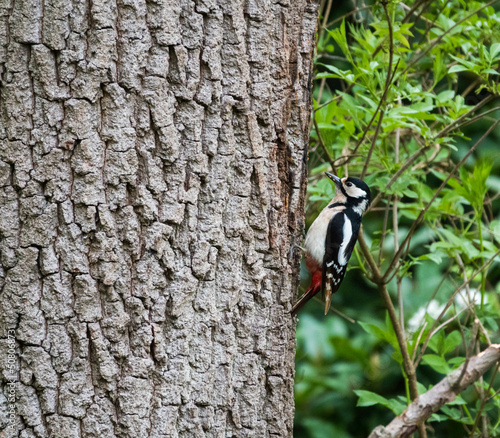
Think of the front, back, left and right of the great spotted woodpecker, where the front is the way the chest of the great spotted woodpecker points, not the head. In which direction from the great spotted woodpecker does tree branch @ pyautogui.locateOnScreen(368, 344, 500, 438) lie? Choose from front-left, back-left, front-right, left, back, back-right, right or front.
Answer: back-left

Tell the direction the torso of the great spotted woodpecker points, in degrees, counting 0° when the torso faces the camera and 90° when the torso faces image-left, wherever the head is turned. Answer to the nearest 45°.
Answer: approximately 90°
